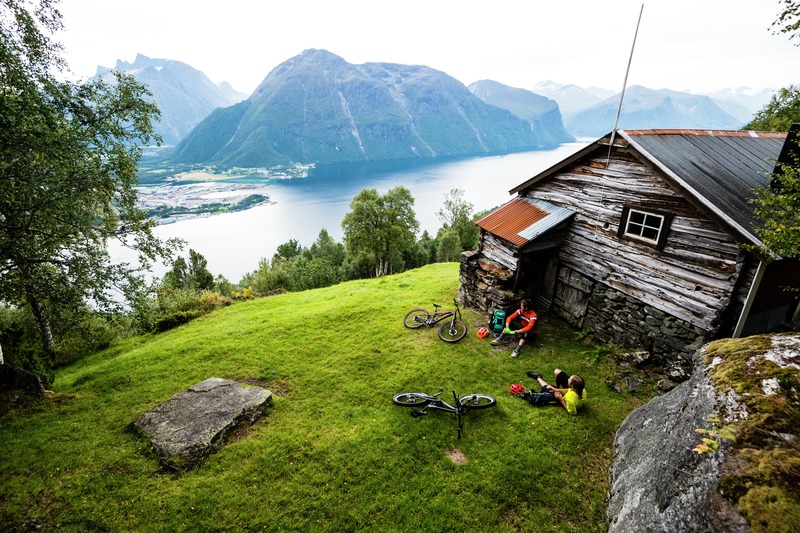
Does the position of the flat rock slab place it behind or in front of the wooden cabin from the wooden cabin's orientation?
in front

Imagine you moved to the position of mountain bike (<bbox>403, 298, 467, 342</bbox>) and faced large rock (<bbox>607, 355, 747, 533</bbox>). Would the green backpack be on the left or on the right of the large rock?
left

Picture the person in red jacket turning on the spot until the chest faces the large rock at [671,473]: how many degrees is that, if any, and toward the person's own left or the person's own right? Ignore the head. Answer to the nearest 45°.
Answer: approximately 45° to the person's own left

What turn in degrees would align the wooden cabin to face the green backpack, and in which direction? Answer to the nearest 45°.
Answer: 0° — it already faces it

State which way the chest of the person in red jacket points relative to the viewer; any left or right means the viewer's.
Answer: facing the viewer and to the left of the viewer

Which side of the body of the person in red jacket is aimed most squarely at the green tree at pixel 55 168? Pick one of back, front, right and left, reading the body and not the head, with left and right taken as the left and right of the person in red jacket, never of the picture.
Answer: front
